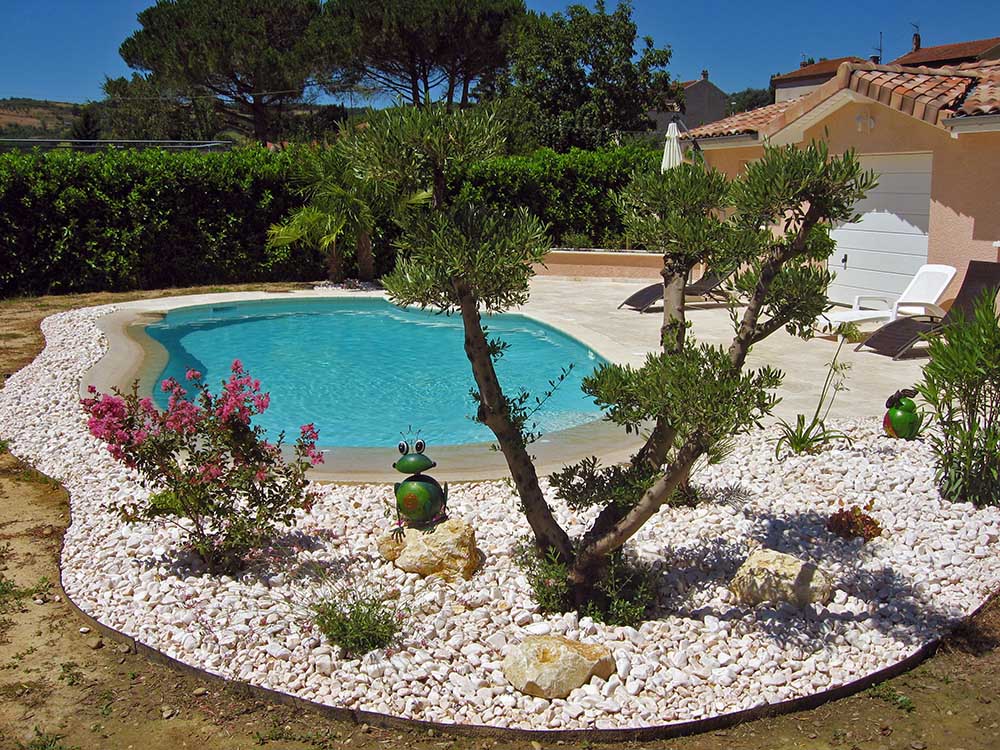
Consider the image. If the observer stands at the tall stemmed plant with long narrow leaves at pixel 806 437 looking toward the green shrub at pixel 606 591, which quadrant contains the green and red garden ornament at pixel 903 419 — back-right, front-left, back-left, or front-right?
back-left

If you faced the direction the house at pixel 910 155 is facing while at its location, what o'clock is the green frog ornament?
The green frog ornament is roughly at 11 o'clock from the house.

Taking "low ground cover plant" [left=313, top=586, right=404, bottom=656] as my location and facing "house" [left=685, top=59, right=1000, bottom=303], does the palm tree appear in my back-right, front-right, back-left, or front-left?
front-left

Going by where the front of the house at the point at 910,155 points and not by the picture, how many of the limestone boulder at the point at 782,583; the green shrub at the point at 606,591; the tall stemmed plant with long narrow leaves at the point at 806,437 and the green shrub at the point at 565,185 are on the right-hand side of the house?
1

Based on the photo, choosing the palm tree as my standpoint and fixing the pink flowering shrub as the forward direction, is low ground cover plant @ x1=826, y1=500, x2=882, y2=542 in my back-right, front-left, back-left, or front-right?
front-left

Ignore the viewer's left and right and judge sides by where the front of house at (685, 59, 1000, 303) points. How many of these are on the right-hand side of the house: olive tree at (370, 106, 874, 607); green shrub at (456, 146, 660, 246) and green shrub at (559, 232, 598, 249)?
2

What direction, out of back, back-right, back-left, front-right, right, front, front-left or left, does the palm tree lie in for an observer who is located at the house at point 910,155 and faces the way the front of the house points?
front-right

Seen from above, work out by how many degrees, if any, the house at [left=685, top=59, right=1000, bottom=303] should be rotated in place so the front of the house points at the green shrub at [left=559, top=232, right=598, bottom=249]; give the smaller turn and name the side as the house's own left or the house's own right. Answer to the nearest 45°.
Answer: approximately 90° to the house's own right

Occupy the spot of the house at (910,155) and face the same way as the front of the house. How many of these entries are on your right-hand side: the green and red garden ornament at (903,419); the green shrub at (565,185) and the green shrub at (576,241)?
2

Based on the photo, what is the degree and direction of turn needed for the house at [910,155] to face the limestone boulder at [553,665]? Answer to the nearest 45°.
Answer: approximately 45° to its left

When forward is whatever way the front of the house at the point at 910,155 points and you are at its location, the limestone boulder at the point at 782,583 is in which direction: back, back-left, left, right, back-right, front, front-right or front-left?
front-left

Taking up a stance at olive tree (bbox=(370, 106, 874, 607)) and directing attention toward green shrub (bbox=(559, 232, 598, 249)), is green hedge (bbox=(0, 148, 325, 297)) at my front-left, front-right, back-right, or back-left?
front-left

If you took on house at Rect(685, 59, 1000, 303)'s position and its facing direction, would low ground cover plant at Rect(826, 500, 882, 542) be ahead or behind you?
ahead

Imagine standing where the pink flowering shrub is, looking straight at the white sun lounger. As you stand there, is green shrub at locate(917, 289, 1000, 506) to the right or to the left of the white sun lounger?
right

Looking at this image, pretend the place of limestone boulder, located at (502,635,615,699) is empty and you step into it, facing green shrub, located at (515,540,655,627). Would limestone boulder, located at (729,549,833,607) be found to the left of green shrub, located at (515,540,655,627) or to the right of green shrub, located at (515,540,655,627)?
right

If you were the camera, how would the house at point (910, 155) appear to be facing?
facing the viewer and to the left of the viewer
